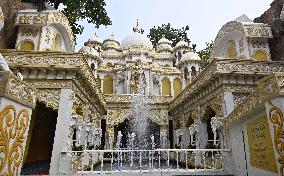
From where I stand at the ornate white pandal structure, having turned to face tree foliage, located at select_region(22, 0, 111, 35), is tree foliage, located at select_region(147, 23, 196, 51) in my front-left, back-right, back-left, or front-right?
front-right

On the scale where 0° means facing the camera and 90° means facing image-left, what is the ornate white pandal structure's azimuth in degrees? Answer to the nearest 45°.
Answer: approximately 0°

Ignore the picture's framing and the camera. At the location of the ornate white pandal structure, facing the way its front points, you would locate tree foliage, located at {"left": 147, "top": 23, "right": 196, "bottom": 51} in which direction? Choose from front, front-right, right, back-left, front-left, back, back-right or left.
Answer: back

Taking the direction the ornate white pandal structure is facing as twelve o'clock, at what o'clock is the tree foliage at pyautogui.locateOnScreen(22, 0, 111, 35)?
The tree foliage is roughly at 5 o'clock from the ornate white pandal structure.

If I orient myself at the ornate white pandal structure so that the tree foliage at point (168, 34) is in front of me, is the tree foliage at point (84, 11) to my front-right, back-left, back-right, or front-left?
front-left
